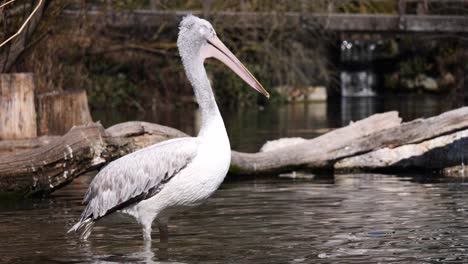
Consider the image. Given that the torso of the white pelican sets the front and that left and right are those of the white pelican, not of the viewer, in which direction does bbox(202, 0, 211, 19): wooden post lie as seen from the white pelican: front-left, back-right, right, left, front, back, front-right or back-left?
left

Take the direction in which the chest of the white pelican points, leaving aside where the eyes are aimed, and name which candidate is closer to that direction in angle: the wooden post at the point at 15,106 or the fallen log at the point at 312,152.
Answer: the fallen log

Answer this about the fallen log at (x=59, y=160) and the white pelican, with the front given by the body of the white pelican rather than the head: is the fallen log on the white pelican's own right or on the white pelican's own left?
on the white pelican's own left

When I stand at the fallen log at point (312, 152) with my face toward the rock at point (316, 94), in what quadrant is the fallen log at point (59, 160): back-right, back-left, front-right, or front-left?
back-left

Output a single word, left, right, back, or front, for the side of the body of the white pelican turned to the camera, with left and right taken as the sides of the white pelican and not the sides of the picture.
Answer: right

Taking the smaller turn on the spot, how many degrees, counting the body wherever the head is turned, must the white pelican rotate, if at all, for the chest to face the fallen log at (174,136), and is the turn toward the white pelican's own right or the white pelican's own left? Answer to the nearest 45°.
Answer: approximately 90° to the white pelican's own left

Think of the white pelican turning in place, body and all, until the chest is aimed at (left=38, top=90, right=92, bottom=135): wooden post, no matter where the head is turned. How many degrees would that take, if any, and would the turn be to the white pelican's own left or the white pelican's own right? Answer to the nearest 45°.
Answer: approximately 90° to the white pelican's own left

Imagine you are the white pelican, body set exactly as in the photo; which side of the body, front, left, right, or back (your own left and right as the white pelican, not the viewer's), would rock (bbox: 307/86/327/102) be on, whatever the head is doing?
left
